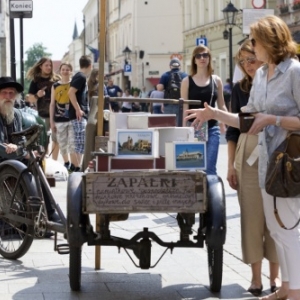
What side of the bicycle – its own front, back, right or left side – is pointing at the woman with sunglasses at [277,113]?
front

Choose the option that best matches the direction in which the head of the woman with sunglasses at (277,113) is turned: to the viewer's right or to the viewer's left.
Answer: to the viewer's left

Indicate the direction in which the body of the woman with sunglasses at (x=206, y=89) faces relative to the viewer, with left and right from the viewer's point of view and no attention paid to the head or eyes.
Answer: facing the viewer

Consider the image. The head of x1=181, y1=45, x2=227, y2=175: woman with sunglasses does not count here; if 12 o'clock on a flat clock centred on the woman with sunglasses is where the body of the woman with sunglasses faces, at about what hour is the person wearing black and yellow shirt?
The person wearing black and yellow shirt is roughly at 5 o'clock from the woman with sunglasses.

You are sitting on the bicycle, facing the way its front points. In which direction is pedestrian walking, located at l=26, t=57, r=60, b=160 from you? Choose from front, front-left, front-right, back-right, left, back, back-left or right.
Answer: back-left

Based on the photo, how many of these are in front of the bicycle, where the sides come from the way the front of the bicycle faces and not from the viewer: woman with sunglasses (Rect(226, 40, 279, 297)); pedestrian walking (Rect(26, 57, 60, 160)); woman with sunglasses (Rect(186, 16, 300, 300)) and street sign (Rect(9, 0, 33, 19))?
2

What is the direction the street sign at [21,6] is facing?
toward the camera

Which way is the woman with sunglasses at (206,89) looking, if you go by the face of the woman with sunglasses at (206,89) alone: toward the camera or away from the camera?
toward the camera

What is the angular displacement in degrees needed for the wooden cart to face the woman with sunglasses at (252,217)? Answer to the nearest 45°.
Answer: approximately 135° to its left

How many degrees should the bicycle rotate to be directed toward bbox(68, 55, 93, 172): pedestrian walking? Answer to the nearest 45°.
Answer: approximately 135° to its left

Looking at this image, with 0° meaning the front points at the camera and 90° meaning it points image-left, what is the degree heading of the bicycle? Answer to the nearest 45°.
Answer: approximately 315°

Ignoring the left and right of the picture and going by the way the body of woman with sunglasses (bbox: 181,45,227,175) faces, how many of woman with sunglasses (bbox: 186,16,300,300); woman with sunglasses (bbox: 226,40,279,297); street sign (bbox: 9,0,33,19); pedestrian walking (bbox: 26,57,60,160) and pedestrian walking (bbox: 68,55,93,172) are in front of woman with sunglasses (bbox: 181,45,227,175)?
2

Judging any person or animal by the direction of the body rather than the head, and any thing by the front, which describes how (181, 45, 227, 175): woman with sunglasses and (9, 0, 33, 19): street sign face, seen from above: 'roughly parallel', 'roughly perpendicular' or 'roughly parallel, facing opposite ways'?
roughly parallel
